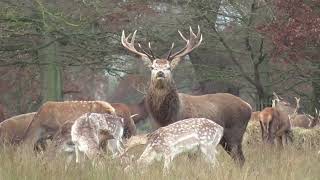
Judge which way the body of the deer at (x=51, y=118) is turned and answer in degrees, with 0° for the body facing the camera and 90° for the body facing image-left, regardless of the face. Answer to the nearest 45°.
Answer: approximately 270°

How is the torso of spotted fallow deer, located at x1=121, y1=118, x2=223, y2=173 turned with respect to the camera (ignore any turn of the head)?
to the viewer's left

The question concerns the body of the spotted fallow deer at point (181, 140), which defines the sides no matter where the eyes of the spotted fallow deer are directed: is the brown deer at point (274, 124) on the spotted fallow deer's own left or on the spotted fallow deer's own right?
on the spotted fallow deer's own right

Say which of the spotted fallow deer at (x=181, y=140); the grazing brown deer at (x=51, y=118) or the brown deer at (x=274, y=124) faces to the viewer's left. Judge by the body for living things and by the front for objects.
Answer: the spotted fallow deer
